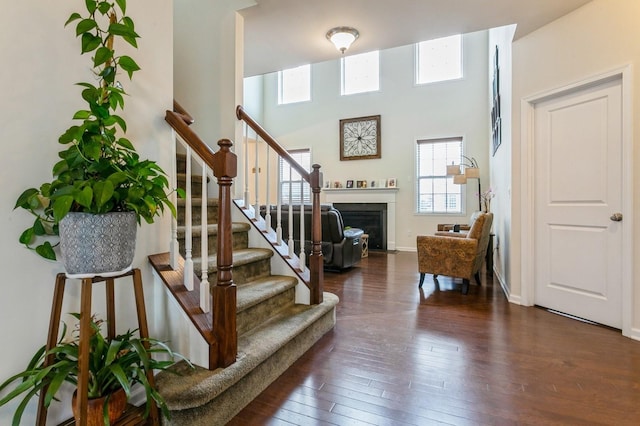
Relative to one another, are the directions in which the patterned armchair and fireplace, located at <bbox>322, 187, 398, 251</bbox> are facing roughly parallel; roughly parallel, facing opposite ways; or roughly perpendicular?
roughly perpendicular

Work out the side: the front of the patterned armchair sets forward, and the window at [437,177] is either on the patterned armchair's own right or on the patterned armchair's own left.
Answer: on the patterned armchair's own right

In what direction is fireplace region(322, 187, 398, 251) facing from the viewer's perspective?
toward the camera

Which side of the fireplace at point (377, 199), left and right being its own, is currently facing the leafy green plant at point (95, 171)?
front

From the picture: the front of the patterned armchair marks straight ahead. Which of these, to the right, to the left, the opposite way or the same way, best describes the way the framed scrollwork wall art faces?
to the left

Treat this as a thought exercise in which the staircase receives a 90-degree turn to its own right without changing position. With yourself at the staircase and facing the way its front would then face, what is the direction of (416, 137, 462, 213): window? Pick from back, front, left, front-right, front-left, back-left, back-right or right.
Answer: back

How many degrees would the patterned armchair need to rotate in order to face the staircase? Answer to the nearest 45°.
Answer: approximately 45° to its left

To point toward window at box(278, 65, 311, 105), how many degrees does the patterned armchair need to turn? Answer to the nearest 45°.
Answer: approximately 45° to its right

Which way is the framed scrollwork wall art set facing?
toward the camera

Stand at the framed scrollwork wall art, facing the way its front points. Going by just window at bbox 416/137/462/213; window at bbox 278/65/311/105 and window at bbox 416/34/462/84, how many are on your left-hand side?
2

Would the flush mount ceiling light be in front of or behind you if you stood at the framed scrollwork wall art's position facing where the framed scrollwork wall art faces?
in front

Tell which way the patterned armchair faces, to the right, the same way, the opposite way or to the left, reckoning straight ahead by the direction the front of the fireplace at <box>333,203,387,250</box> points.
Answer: to the right

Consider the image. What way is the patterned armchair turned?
to the viewer's left
